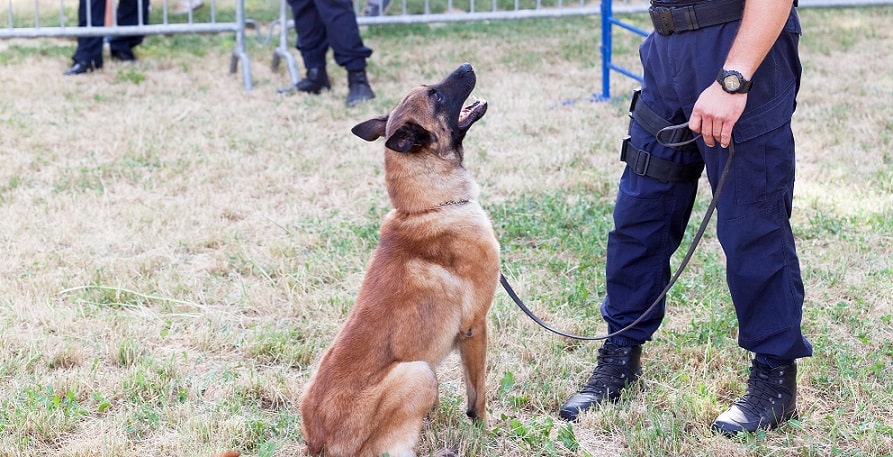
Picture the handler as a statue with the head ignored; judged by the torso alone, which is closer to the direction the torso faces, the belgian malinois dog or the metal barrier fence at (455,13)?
the belgian malinois dog

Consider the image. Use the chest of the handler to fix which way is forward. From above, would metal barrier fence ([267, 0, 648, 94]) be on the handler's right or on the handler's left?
on the handler's right

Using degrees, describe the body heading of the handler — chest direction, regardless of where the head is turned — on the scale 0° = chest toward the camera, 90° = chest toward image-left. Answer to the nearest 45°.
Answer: approximately 45°
